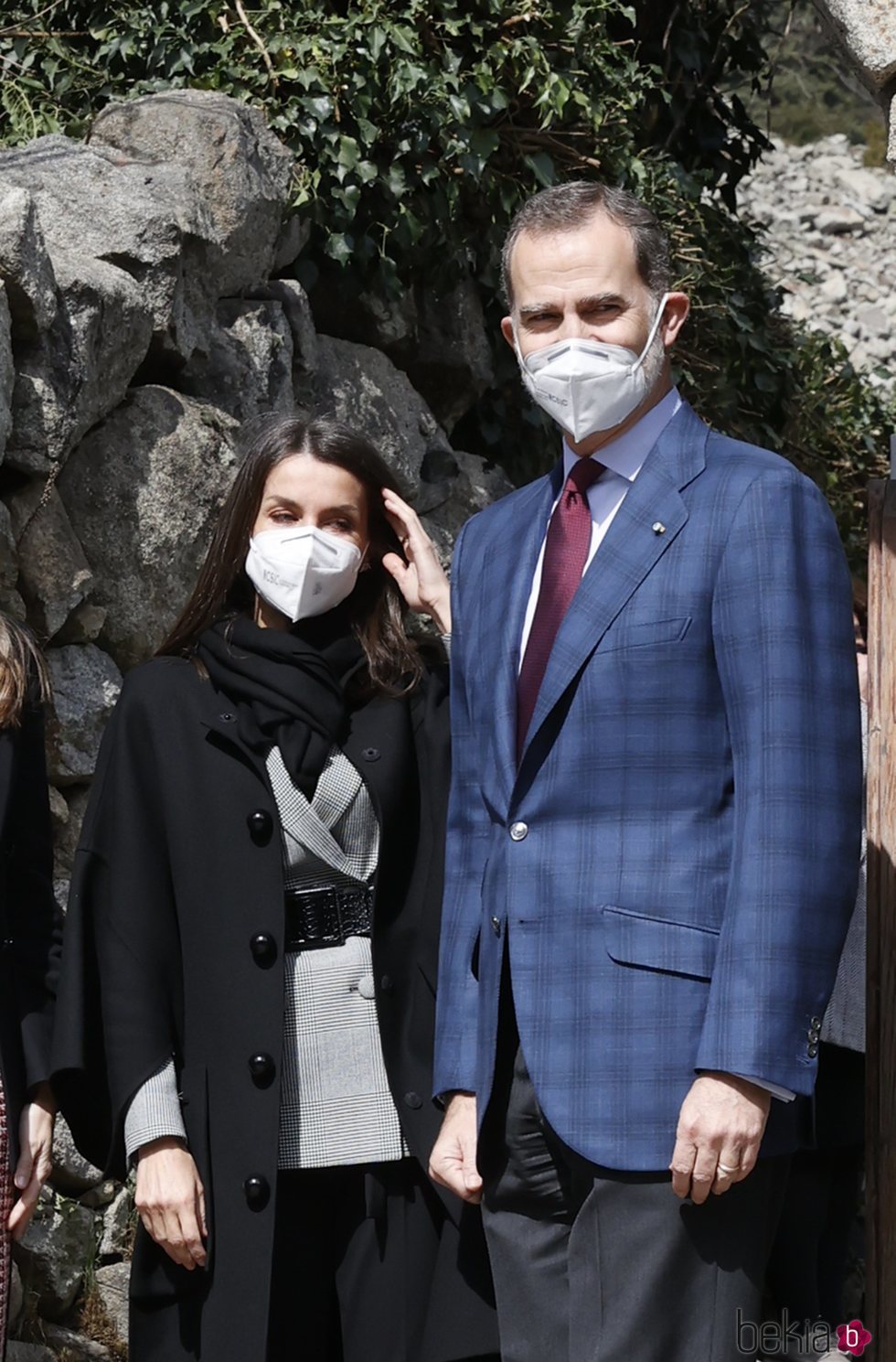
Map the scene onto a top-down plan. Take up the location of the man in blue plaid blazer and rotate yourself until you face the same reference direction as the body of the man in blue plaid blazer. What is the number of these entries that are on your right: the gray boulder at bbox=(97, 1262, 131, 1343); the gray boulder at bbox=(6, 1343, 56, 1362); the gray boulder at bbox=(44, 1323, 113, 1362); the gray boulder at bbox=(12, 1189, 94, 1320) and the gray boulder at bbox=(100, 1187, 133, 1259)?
5

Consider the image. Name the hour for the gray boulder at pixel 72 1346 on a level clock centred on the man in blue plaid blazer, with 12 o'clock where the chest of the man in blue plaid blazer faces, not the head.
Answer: The gray boulder is roughly at 3 o'clock from the man in blue plaid blazer.

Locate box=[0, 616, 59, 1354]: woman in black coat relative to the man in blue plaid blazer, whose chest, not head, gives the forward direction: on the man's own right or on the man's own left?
on the man's own right

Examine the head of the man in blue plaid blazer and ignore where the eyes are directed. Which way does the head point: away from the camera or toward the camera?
toward the camera

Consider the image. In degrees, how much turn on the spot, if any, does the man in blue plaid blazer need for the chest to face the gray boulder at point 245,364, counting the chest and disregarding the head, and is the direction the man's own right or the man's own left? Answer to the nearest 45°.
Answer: approximately 90° to the man's own right

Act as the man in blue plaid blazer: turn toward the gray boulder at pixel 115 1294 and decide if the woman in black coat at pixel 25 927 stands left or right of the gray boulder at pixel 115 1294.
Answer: left

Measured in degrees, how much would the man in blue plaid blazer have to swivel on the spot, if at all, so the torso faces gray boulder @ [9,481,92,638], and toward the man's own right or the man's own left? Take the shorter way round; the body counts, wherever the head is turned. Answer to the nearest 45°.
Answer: approximately 90° to the man's own right

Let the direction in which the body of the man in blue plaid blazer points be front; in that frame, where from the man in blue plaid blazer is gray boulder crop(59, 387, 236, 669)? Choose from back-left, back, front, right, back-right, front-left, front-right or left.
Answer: right

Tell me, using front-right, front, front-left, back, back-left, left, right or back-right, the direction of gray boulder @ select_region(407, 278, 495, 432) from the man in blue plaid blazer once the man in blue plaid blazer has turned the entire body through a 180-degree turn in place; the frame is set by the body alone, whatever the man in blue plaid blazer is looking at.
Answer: front-left

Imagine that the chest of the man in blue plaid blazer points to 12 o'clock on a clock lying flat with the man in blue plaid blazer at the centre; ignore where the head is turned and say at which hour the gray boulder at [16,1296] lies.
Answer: The gray boulder is roughly at 3 o'clock from the man in blue plaid blazer.

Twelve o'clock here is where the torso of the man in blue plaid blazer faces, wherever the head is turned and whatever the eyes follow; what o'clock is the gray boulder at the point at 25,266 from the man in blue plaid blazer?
The gray boulder is roughly at 3 o'clock from the man in blue plaid blazer.

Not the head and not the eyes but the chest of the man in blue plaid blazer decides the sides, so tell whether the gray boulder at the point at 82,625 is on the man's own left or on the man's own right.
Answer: on the man's own right

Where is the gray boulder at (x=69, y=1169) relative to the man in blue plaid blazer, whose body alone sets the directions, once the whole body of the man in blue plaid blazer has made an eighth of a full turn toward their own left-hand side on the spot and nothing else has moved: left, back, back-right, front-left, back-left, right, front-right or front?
back-right

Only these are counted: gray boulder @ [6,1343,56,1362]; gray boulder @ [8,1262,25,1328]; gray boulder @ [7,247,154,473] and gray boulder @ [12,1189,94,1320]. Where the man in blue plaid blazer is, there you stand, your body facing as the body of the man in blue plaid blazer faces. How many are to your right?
4

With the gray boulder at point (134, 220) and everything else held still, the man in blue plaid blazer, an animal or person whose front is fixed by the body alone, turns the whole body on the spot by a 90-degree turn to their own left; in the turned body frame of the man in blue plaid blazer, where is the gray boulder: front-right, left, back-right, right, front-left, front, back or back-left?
back

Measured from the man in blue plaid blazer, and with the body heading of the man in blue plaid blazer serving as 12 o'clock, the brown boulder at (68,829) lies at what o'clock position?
The brown boulder is roughly at 3 o'clock from the man in blue plaid blazer.

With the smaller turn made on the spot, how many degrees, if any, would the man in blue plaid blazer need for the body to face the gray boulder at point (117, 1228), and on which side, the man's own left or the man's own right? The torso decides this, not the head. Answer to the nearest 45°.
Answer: approximately 90° to the man's own right

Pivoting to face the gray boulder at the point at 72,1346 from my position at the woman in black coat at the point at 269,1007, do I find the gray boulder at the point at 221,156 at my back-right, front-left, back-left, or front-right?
front-right

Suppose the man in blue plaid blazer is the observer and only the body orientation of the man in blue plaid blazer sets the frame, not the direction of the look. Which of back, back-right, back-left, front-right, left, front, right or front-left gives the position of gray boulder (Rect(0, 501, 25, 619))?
right

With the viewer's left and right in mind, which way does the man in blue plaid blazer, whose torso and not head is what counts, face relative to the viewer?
facing the viewer and to the left of the viewer
